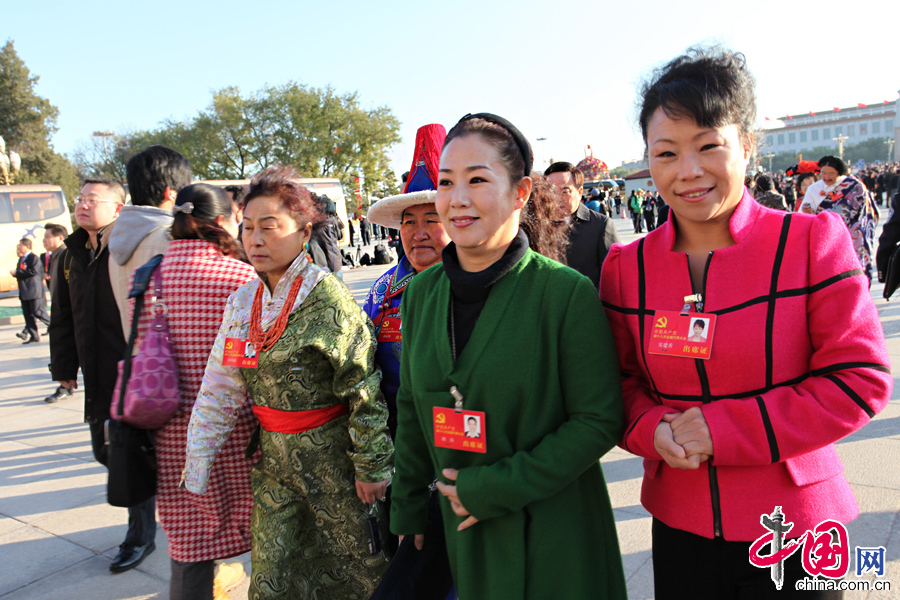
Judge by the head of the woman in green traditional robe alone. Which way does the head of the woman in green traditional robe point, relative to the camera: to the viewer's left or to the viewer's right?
to the viewer's left

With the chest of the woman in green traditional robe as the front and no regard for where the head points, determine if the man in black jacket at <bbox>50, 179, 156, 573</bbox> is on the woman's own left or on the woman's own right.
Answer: on the woman's own right

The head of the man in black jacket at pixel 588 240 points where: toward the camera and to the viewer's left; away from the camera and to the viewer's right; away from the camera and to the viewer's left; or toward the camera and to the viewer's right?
toward the camera and to the viewer's left

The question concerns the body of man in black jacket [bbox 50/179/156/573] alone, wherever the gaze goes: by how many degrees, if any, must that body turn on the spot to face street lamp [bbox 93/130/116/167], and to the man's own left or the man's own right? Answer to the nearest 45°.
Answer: approximately 135° to the man's own right
